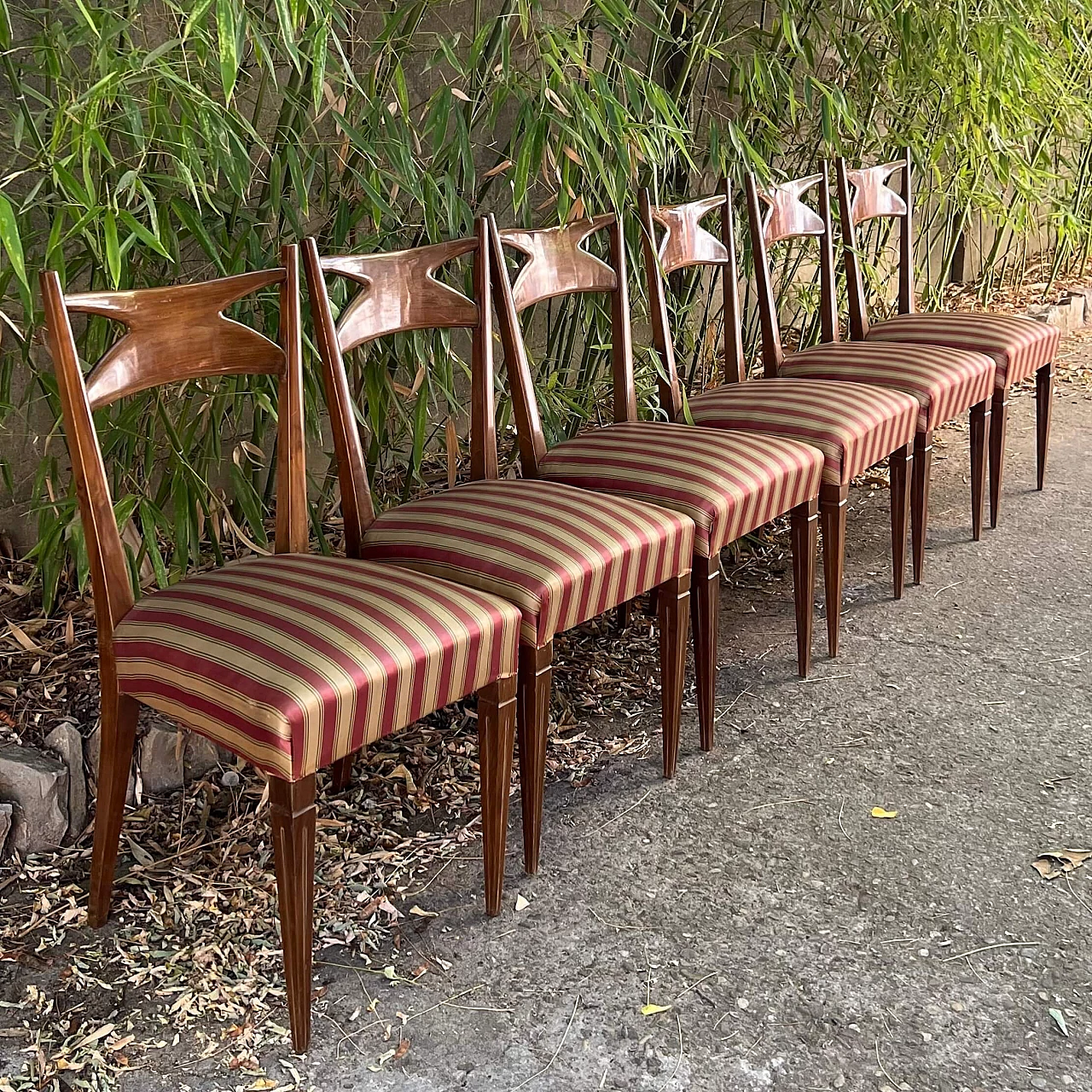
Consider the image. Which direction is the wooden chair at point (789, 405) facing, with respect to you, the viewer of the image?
facing the viewer and to the right of the viewer

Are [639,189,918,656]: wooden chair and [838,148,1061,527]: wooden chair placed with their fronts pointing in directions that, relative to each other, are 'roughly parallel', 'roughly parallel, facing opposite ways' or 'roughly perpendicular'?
roughly parallel

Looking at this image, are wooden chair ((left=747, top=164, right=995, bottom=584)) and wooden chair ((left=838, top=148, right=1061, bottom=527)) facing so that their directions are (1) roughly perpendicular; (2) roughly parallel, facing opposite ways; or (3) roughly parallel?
roughly parallel

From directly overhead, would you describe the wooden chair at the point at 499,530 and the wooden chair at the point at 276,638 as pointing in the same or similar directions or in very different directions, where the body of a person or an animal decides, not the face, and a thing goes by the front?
same or similar directions

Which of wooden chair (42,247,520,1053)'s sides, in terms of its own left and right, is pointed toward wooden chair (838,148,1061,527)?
left

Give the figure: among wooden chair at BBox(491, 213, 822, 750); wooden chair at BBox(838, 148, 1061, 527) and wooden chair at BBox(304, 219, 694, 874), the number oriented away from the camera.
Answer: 0

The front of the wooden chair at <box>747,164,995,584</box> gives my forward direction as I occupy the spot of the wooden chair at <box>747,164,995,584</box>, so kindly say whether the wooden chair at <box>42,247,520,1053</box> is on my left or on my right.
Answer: on my right

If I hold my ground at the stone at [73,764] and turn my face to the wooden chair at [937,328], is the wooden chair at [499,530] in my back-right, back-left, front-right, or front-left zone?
front-right

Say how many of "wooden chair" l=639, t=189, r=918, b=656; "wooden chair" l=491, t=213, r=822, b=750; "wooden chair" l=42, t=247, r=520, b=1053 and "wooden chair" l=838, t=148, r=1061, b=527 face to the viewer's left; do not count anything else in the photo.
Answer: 0

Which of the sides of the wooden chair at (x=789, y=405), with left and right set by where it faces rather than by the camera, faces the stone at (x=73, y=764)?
right
